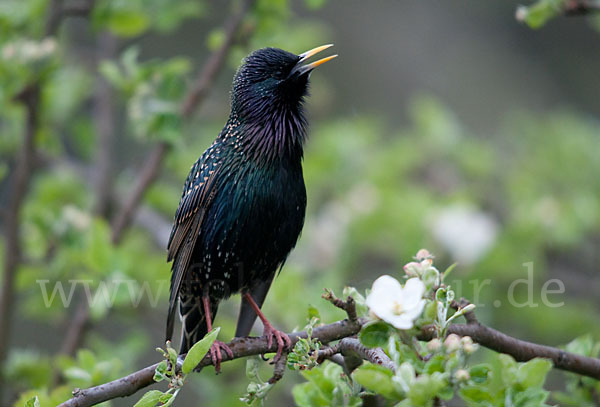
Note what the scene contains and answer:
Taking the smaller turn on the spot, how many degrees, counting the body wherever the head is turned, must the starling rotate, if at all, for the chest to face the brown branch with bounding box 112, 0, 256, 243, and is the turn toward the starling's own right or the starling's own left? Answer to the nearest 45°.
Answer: approximately 135° to the starling's own left

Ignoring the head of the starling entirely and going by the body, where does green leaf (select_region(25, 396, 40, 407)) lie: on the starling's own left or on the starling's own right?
on the starling's own right

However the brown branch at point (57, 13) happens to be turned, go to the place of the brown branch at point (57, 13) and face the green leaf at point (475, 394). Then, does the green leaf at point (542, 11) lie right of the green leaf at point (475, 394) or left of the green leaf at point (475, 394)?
left

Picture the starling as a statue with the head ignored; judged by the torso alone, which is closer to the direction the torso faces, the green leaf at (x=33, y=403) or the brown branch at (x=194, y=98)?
the green leaf

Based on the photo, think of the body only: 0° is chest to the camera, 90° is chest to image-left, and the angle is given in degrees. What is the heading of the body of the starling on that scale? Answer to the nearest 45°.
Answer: approximately 315°

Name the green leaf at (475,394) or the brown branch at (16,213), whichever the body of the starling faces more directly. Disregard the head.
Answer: the green leaf

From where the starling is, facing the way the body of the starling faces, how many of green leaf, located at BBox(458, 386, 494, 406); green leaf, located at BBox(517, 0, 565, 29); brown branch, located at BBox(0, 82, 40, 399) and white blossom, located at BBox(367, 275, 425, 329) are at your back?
1
